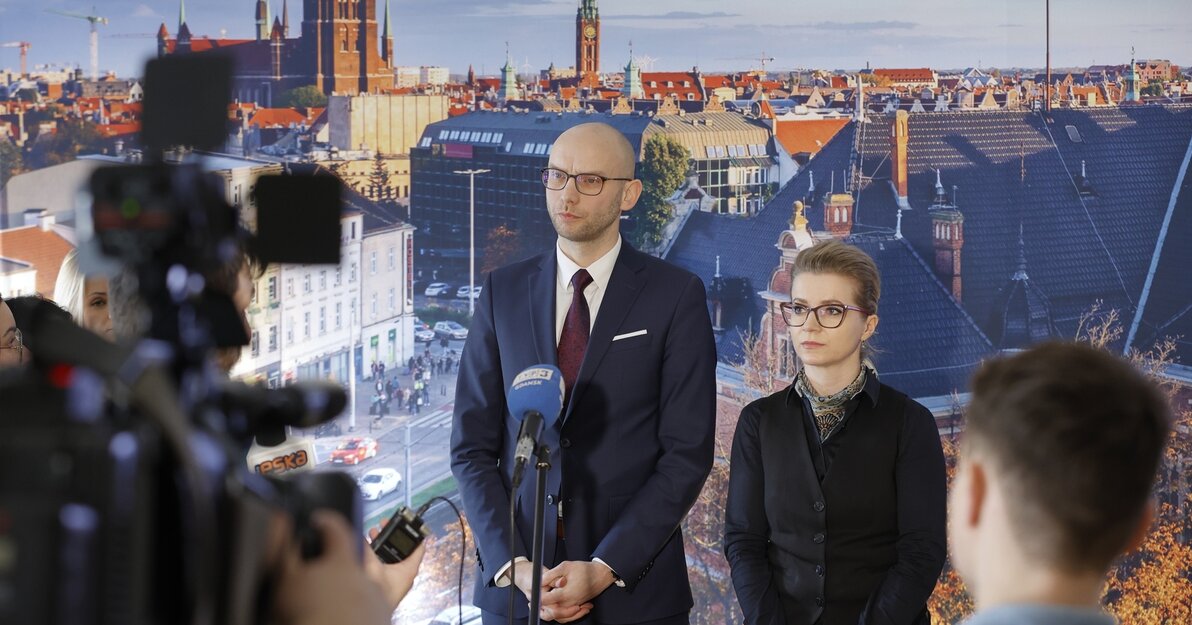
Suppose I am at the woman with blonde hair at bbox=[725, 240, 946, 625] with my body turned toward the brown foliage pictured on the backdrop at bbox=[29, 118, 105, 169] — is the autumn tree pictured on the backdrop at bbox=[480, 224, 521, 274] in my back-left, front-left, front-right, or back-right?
front-right

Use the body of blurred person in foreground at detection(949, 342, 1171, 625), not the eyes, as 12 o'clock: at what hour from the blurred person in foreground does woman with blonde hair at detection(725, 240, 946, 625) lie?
The woman with blonde hair is roughly at 1 o'clock from the blurred person in foreground.

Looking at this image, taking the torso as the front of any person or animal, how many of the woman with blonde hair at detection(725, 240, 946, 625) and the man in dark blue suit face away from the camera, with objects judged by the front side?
0

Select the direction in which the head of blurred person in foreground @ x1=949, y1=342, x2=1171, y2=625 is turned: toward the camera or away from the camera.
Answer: away from the camera

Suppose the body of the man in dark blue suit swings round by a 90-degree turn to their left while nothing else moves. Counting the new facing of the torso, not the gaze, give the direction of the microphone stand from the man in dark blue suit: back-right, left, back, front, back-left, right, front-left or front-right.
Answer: front-right

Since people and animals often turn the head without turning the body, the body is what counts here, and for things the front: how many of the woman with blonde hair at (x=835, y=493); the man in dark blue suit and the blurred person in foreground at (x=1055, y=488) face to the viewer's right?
0

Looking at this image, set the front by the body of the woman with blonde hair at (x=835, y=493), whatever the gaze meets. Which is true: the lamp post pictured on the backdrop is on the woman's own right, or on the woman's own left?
on the woman's own right

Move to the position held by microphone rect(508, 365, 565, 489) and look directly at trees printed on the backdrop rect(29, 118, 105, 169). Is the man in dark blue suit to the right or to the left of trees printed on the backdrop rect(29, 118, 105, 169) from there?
right

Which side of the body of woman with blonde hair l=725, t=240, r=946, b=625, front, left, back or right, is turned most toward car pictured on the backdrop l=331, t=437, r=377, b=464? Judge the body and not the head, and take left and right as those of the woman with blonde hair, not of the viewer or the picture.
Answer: right

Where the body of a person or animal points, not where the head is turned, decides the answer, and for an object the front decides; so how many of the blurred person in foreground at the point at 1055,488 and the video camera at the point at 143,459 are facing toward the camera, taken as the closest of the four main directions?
0

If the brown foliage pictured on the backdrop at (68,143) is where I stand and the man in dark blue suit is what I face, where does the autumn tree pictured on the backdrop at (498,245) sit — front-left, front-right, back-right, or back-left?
front-left

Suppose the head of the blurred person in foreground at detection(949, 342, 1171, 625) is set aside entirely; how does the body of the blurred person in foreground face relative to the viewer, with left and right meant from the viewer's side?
facing away from the viewer and to the left of the viewer

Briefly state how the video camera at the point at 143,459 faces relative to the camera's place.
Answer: facing away from the viewer and to the right of the viewer

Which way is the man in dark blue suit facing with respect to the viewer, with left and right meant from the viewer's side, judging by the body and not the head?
facing the viewer and to the left of the viewer

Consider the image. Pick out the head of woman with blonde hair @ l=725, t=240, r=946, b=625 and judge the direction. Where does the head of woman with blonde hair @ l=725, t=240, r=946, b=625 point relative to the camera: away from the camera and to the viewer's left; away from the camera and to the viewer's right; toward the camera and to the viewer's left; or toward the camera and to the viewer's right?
toward the camera and to the viewer's left

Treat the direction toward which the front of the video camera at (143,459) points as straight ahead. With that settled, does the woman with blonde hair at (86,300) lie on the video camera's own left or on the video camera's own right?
on the video camera's own left

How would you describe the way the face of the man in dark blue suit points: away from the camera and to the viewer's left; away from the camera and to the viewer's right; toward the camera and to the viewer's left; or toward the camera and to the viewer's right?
toward the camera and to the viewer's left
